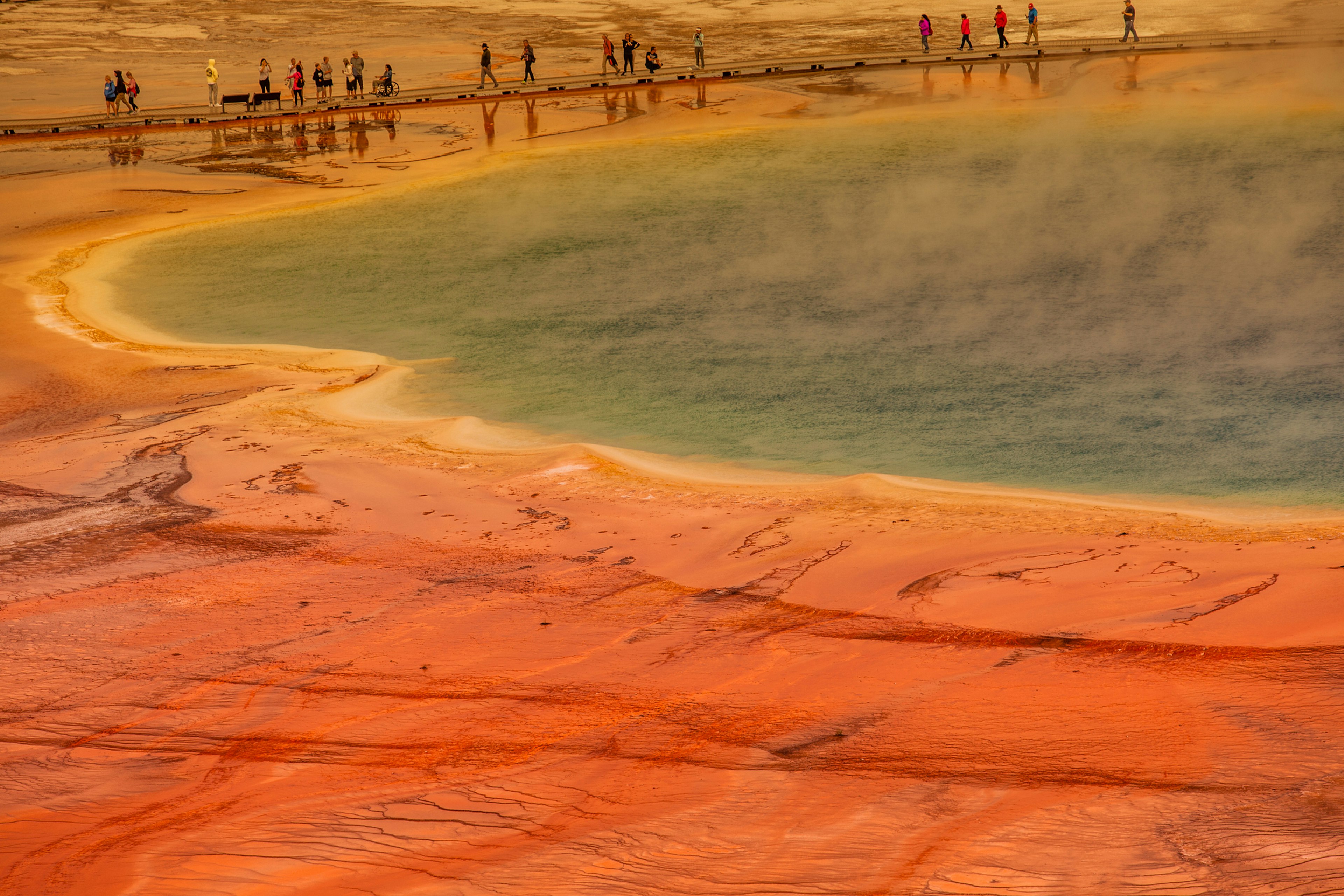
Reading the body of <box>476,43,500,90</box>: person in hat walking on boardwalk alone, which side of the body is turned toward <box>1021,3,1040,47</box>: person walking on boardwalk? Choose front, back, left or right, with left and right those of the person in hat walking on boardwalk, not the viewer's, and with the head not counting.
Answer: back

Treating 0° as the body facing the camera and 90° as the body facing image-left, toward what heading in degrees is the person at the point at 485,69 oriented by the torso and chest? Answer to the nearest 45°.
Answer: approximately 90°

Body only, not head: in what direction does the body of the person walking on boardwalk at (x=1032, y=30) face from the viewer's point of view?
to the viewer's left
